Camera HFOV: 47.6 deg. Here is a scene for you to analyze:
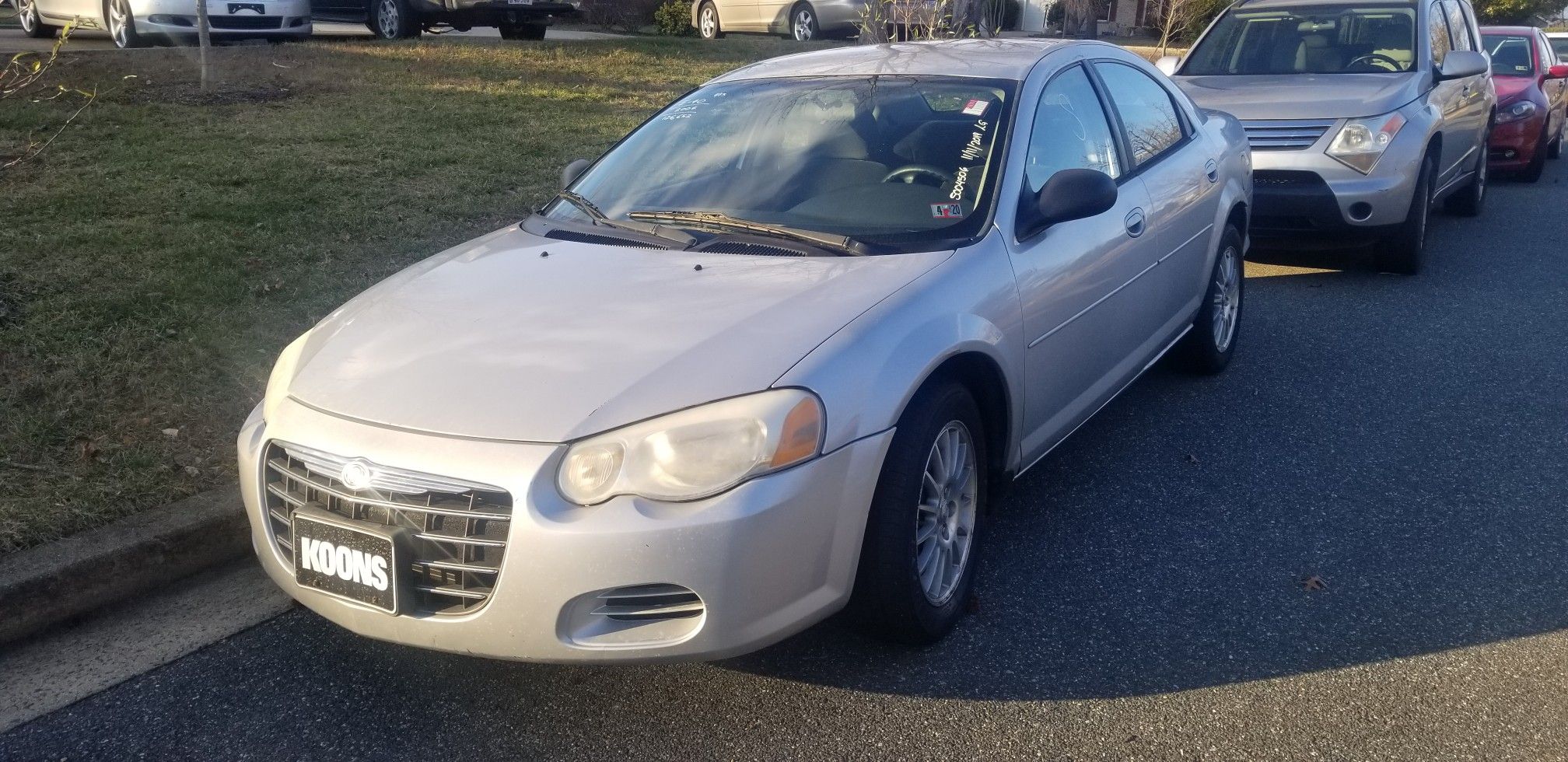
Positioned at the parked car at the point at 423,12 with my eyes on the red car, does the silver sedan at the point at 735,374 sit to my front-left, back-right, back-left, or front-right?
front-right

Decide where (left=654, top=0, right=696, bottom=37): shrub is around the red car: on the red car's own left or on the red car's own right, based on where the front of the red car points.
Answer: on the red car's own right

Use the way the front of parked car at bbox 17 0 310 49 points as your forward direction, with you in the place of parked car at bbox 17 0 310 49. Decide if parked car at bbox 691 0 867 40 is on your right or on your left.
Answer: on your left

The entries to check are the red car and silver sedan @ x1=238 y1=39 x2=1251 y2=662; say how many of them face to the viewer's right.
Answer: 0

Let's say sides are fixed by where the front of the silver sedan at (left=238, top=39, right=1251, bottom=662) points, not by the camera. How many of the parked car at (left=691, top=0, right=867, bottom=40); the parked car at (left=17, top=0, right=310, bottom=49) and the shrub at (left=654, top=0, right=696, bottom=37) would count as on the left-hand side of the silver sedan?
0

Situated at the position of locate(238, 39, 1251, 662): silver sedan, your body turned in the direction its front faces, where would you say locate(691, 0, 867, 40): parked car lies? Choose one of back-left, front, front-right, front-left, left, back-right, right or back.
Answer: back-right

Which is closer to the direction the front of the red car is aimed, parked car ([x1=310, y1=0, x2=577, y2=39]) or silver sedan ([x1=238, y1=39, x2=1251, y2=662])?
the silver sedan

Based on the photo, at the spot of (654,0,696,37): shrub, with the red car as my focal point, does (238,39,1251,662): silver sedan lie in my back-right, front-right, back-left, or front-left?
front-right

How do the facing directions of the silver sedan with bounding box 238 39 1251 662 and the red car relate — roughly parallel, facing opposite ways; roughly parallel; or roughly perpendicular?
roughly parallel

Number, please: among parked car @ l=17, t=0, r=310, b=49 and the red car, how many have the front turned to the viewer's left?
0

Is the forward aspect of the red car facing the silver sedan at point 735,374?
yes

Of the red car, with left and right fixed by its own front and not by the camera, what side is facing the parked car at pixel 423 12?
right

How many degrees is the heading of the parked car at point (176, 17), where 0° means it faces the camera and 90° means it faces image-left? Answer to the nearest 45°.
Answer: approximately 315°

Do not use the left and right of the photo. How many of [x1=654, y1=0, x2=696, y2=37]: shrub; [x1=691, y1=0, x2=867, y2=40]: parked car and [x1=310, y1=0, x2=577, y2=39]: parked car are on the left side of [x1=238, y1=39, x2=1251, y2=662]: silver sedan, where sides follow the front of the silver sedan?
0

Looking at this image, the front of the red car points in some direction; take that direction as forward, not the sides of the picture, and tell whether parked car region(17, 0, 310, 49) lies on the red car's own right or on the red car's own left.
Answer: on the red car's own right

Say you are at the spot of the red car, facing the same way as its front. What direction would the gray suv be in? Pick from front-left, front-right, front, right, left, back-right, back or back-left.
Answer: front
